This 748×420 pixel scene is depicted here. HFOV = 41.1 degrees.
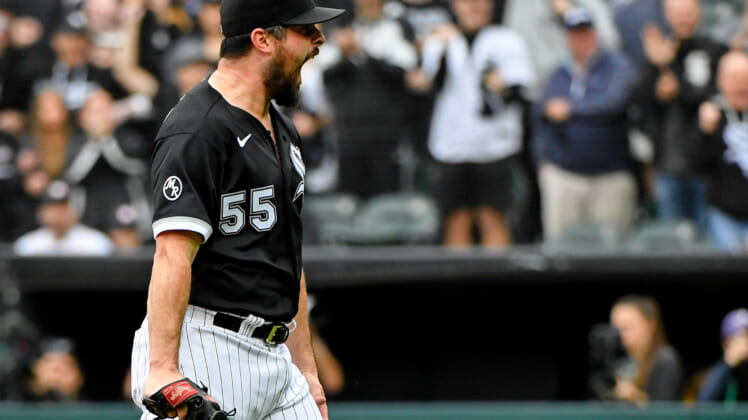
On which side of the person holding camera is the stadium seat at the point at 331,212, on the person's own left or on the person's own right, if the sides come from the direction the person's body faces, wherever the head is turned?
on the person's own right

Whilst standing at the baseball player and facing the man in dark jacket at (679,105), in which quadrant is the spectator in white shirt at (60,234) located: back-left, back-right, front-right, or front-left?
front-left

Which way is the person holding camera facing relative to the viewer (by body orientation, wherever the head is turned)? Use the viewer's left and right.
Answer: facing the viewer and to the left of the viewer

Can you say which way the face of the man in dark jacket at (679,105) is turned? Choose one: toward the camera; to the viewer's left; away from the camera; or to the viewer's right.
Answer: toward the camera

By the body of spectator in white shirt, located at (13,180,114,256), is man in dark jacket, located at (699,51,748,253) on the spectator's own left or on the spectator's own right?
on the spectator's own left

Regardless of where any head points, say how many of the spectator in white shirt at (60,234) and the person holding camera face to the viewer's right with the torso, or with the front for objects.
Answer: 0

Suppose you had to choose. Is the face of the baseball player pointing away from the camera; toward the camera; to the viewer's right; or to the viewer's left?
to the viewer's right

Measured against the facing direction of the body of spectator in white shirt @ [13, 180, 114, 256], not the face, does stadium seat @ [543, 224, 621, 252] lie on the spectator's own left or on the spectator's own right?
on the spectator's own left

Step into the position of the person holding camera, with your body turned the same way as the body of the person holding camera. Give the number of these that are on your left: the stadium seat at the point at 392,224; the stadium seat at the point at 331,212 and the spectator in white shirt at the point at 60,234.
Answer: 0

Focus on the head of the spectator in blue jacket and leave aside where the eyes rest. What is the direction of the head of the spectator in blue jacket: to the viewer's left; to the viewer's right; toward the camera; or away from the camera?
toward the camera

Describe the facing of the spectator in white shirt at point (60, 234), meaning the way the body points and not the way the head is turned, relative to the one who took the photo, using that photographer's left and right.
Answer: facing the viewer

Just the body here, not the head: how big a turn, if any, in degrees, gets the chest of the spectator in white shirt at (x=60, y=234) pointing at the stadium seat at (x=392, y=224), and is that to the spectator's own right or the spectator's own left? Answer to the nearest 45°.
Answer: approximately 90° to the spectator's own left

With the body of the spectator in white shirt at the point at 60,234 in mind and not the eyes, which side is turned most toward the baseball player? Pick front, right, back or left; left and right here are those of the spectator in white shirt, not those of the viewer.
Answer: front
